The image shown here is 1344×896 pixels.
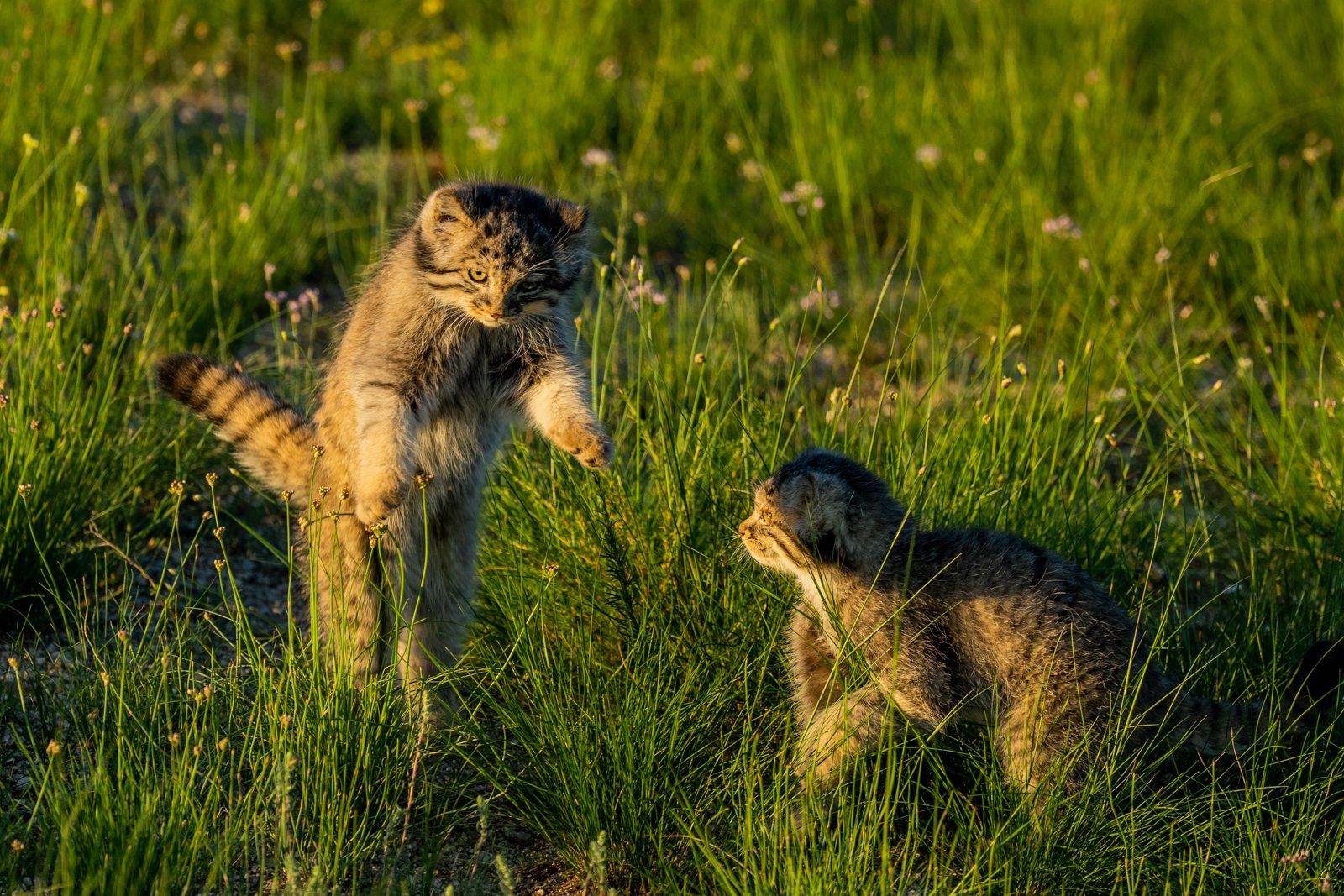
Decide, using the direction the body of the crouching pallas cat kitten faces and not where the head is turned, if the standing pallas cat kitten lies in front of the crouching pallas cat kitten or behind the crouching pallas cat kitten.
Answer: in front

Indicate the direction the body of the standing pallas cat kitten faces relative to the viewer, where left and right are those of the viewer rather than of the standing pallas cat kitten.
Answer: facing the viewer and to the right of the viewer

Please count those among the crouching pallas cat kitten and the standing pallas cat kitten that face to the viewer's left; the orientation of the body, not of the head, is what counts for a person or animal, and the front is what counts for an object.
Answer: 1

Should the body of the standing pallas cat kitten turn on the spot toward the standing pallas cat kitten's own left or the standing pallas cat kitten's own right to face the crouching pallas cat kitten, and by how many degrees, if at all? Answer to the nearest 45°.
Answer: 0° — it already faces it

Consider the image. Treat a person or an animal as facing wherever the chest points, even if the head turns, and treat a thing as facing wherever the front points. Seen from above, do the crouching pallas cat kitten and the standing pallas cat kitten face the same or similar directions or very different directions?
very different directions

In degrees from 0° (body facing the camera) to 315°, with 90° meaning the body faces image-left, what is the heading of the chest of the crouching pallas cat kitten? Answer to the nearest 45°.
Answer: approximately 90°
